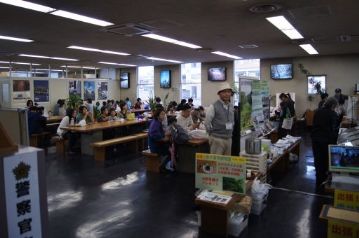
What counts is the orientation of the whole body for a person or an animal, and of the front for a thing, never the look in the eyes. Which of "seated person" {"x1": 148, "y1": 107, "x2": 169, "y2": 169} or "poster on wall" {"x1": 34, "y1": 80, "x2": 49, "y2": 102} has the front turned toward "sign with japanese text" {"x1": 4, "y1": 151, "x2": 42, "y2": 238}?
the poster on wall

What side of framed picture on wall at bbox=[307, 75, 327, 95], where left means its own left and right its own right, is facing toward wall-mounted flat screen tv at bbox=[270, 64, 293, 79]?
right

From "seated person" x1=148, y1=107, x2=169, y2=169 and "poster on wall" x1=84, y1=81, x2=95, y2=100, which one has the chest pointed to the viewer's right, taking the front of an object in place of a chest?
the seated person

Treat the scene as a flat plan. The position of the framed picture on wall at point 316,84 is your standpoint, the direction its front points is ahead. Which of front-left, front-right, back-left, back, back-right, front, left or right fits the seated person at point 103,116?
front-right

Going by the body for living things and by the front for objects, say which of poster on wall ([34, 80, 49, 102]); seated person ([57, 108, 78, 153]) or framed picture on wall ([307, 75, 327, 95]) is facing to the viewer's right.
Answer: the seated person

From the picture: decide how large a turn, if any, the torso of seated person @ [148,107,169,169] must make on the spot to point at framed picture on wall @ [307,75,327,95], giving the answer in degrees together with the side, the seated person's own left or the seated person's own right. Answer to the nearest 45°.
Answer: approximately 45° to the seated person's own left

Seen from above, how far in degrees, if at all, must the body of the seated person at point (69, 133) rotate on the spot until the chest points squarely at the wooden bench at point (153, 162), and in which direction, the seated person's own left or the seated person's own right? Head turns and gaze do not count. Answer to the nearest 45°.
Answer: approximately 45° to the seated person's own right

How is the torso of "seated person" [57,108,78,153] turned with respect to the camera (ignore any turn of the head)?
to the viewer's right

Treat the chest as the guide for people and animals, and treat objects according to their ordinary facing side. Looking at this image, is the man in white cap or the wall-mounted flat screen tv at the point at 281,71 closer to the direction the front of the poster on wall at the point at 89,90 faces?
the man in white cap
